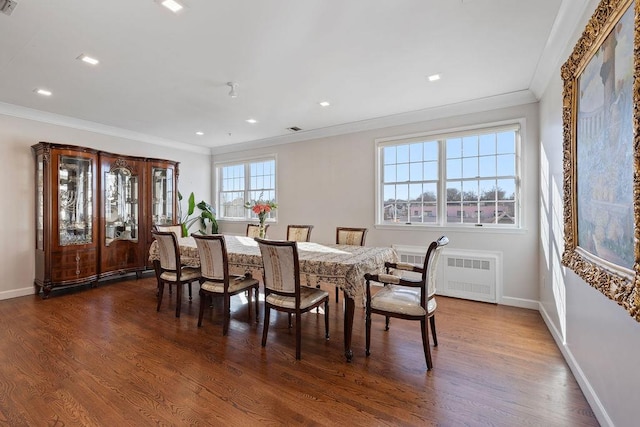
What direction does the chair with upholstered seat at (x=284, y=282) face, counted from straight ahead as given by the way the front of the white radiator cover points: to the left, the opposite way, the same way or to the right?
the opposite way

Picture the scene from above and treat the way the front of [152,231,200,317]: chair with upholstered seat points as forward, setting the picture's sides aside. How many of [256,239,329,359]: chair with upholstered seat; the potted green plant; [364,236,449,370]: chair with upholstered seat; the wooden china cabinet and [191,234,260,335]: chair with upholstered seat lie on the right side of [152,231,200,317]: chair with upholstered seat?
3

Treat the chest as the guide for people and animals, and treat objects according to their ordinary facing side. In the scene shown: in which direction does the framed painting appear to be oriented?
to the viewer's left

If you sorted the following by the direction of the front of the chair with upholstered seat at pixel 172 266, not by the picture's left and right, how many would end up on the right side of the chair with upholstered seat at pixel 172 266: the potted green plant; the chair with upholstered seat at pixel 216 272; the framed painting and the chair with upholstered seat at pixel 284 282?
3

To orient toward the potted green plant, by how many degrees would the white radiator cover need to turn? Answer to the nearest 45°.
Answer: approximately 90° to its right

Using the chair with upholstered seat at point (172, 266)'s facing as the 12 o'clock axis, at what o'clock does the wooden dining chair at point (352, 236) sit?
The wooden dining chair is roughly at 2 o'clock from the chair with upholstered seat.

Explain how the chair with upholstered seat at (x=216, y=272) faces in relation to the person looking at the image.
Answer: facing away from the viewer and to the right of the viewer

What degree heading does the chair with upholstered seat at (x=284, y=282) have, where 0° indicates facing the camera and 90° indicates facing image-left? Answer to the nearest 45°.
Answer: approximately 225°

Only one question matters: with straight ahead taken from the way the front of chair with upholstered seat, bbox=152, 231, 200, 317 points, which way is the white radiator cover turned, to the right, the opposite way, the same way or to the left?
the opposite way
